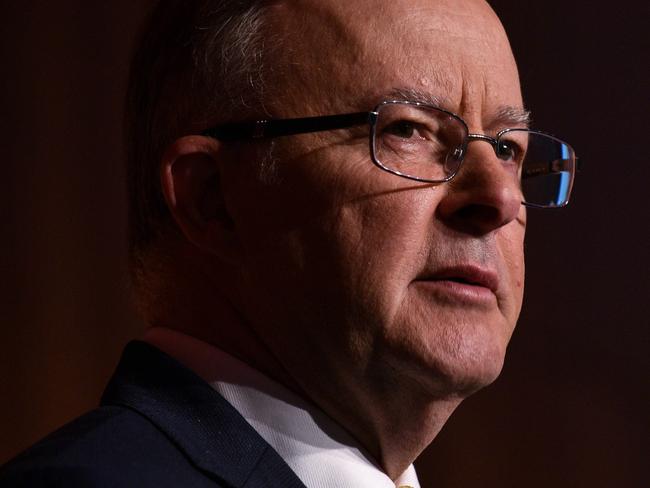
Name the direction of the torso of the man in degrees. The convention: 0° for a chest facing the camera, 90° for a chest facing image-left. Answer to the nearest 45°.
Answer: approximately 315°
